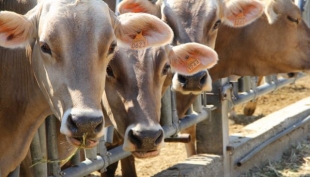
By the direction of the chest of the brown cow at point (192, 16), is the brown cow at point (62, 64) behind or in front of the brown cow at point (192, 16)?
in front

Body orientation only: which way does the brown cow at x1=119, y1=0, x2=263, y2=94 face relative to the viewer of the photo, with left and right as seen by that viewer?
facing the viewer

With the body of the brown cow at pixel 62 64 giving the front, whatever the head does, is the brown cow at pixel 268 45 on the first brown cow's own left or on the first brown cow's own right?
on the first brown cow's own left

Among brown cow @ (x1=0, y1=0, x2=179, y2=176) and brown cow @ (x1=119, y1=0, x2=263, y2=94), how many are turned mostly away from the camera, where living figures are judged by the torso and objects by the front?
0

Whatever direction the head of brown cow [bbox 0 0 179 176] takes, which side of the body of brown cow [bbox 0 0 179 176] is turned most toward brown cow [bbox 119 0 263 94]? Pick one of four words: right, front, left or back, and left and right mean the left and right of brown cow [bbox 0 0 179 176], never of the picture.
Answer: left

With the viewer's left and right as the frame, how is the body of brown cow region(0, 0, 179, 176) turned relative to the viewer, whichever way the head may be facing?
facing the viewer and to the right of the viewer
